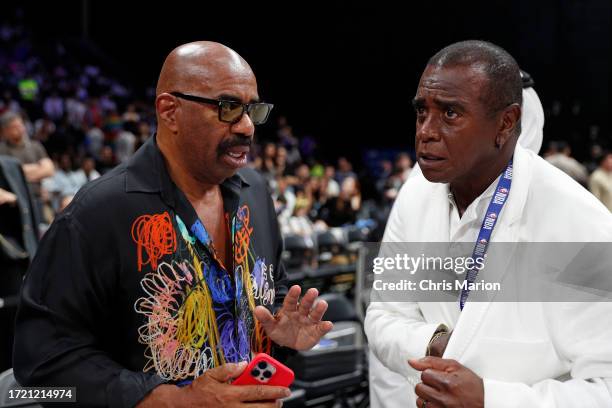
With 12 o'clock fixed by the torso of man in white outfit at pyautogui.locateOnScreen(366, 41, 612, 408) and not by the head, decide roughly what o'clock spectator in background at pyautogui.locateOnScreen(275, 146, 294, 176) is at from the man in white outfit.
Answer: The spectator in background is roughly at 4 o'clock from the man in white outfit.

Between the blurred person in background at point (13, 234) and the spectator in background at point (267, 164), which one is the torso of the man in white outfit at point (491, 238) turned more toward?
the blurred person in background

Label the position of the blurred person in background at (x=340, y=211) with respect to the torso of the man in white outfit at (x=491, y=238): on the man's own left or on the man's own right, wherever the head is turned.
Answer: on the man's own right

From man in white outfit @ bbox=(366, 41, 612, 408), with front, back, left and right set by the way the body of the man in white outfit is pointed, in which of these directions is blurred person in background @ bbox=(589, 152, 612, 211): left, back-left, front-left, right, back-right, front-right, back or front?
back-right

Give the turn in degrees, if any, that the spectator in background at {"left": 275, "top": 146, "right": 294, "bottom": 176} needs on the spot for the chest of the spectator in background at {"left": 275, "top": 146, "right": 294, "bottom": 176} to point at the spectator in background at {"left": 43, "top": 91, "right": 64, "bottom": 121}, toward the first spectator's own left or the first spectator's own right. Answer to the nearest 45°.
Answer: approximately 135° to the first spectator's own right

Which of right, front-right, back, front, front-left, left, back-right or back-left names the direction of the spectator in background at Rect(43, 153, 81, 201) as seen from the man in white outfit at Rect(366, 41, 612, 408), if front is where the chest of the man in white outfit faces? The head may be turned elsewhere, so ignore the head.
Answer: right

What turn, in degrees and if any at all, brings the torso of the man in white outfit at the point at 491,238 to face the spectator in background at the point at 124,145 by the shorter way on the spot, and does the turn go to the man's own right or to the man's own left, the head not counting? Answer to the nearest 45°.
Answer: approximately 90° to the man's own right

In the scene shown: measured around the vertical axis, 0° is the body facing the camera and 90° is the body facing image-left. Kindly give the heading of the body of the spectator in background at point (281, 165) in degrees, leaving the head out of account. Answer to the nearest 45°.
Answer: approximately 0°

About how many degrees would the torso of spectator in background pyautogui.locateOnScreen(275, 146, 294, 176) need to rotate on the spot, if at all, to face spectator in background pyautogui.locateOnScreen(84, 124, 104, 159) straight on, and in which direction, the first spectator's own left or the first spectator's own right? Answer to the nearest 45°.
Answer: approximately 90° to the first spectator's own right

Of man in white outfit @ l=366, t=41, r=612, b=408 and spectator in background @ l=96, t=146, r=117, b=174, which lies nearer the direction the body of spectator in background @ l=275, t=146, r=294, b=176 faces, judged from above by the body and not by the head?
the man in white outfit

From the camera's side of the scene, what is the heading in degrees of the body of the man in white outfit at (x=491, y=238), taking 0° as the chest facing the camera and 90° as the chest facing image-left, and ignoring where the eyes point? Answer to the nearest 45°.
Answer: approximately 45°
